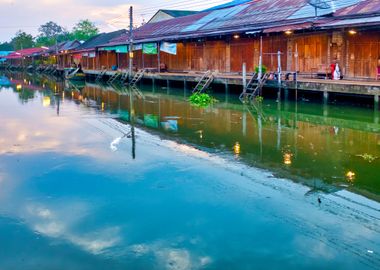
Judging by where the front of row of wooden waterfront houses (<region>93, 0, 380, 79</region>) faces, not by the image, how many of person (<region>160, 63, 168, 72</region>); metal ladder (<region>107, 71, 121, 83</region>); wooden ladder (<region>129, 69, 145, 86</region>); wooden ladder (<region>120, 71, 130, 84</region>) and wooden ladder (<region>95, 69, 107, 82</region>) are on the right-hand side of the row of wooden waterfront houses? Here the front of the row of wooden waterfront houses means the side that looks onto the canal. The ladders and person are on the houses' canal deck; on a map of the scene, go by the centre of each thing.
5

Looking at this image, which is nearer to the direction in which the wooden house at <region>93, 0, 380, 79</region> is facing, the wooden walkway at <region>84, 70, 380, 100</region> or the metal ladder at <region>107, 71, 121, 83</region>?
the wooden walkway

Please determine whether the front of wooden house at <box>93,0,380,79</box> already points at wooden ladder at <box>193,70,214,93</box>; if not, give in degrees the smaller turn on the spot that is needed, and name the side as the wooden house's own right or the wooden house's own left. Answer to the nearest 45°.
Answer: approximately 45° to the wooden house's own right

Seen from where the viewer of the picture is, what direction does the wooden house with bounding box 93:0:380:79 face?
facing the viewer and to the left of the viewer

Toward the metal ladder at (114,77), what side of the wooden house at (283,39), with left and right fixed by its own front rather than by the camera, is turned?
right

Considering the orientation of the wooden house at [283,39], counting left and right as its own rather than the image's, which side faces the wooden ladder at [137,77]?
right

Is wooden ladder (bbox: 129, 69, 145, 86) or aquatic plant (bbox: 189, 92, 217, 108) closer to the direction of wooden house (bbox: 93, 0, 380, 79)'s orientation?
the aquatic plant

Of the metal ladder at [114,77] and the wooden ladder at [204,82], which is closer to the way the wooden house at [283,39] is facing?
the wooden ladder

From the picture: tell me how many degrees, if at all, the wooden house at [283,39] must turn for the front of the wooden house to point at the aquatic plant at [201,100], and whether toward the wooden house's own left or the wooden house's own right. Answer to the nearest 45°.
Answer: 0° — it already faces it

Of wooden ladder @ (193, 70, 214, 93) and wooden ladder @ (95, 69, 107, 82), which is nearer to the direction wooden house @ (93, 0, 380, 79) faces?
the wooden ladder @ (193, 70, 214, 93)

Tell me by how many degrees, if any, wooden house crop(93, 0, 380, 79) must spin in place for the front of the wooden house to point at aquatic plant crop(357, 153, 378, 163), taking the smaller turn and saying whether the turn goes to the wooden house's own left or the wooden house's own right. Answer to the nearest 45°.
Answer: approximately 45° to the wooden house's own left

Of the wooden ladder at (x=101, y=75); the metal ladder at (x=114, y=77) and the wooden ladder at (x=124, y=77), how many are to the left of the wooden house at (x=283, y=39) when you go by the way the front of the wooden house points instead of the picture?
0
